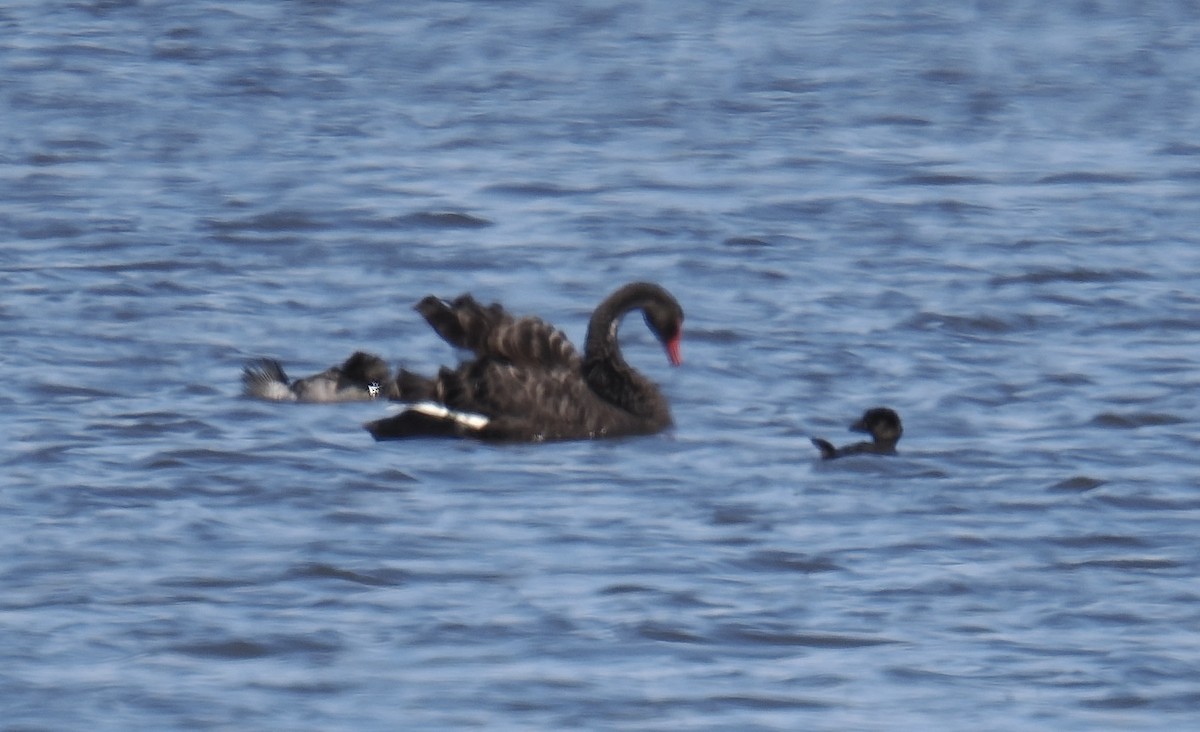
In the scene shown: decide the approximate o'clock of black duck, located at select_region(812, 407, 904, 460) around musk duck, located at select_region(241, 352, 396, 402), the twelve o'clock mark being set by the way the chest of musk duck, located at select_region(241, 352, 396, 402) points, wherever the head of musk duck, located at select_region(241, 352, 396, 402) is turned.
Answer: black duck, located at select_region(812, 407, 904, 460) is roughly at 1 o'clock from musk duck, located at select_region(241, 352, 396, 402).

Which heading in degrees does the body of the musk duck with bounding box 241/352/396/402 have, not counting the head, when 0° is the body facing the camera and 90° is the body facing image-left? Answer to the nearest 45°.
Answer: approximately 270°
